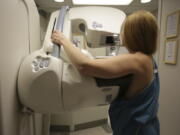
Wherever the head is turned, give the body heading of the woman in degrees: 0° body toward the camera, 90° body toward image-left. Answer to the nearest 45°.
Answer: approximately 135°

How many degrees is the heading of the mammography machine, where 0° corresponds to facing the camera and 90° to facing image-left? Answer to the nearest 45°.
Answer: approximately 270°

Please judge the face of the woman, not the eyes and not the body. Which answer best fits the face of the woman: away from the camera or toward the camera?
away from the camera
